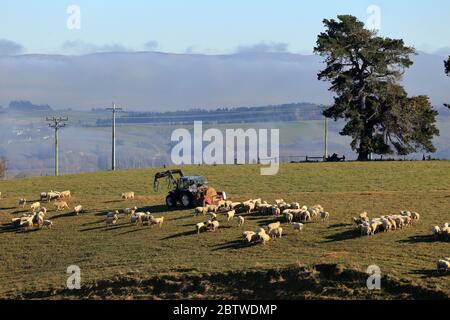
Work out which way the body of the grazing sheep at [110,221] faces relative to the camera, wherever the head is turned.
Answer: to the viewer's right

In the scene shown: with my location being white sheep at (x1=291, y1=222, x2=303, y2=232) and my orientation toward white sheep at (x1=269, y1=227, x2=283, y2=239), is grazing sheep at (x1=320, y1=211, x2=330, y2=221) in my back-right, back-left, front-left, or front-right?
back-right

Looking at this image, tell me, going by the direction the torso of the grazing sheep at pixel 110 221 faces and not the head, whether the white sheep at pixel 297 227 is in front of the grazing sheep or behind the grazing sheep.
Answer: in front
